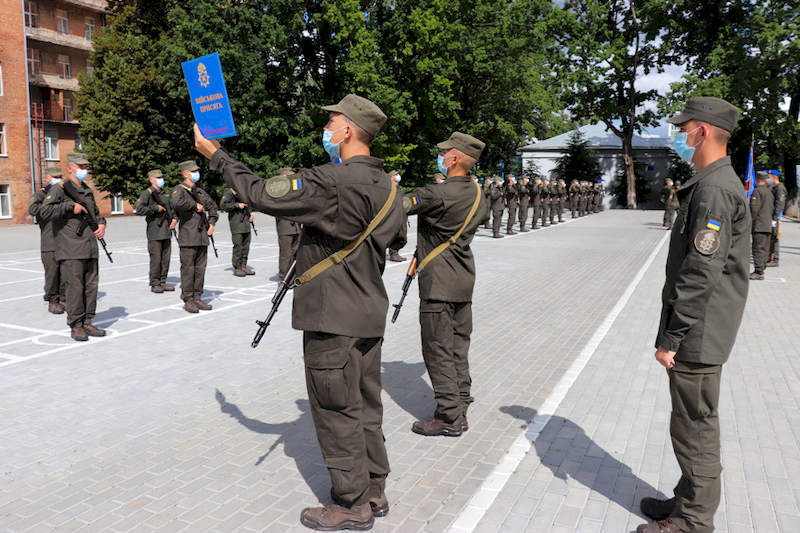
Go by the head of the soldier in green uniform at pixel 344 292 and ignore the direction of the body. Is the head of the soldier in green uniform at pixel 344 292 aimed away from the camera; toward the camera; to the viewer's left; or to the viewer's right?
to the viewer's left

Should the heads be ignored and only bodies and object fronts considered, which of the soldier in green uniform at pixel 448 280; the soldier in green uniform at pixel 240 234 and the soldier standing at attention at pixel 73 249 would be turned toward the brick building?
the soldier in green uniform at pixel 448 280

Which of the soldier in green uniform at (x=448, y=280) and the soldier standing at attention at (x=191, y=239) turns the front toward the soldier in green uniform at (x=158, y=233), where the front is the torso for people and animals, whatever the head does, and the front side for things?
the soldier in green uniform at (x=448, y=280)

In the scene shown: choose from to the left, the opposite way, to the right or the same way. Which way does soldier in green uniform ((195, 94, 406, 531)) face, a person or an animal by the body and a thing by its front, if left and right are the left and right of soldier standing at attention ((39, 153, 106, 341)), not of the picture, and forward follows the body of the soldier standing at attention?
the opposite way

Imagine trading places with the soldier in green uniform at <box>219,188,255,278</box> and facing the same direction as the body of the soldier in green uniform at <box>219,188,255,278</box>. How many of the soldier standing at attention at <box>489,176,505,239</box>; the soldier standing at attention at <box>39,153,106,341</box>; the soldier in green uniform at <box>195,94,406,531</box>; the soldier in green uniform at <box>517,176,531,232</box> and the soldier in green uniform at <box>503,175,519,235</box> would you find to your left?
3

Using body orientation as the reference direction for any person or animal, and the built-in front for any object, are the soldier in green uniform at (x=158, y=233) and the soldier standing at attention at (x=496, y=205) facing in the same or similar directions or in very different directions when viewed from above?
same or similar directions

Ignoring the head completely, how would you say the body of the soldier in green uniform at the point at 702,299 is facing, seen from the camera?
to the viewer's left

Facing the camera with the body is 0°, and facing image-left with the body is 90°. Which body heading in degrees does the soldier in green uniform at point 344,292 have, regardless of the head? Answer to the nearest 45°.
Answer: approximately 135°

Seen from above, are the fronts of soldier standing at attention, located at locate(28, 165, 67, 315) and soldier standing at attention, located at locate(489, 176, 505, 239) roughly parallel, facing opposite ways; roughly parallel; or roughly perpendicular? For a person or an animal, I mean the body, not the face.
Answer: roughly parallel

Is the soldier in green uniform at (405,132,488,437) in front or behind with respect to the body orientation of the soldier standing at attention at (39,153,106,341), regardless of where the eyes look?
in front

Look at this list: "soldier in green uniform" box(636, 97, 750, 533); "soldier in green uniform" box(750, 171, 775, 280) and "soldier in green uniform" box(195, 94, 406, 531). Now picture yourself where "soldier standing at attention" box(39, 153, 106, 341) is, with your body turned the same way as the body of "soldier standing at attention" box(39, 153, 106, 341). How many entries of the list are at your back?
0

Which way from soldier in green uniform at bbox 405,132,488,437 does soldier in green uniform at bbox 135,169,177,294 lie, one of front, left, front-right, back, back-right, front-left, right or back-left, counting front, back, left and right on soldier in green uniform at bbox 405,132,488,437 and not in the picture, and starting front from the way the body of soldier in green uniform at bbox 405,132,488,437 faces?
front

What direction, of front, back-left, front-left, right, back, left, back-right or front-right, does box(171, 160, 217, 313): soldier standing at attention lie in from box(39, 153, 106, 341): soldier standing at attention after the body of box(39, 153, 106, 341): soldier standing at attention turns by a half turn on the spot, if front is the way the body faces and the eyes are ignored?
right

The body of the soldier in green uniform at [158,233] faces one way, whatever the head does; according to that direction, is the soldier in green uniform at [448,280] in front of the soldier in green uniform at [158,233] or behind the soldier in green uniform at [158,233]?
in front

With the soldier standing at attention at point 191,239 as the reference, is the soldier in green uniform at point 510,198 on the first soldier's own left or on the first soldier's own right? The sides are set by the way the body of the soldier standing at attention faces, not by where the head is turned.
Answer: on the first soldier's own left

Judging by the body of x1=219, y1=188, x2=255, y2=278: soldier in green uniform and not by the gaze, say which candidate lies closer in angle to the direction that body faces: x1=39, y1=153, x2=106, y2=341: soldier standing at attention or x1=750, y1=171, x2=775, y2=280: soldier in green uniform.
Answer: the soldier in green uniform

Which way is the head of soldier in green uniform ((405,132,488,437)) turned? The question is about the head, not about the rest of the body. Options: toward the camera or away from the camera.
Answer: away from the camera

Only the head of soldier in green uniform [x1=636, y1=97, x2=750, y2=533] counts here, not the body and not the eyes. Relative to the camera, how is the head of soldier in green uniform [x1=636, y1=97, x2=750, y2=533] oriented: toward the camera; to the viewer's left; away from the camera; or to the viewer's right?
to the viewer's left
